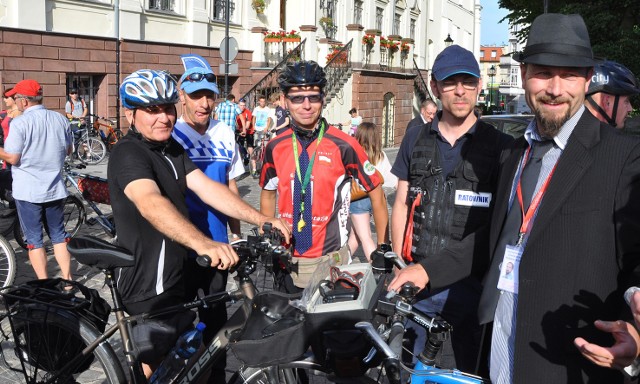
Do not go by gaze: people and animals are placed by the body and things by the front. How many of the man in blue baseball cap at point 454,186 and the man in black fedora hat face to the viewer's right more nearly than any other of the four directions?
0

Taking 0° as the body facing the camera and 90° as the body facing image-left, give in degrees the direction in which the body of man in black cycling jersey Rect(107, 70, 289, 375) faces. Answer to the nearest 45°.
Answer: approximately 315°

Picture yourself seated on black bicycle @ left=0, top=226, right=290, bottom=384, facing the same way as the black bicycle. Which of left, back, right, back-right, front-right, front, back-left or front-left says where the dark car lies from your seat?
front-left

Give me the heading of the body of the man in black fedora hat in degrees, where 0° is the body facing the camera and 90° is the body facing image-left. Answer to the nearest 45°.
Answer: approximately 45°

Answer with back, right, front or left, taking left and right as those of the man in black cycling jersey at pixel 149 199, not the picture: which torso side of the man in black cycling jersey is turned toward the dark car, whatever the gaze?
left

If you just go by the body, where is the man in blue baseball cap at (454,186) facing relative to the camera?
toward the camera

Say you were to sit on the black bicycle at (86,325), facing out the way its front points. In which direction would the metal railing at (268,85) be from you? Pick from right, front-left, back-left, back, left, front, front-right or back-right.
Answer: left

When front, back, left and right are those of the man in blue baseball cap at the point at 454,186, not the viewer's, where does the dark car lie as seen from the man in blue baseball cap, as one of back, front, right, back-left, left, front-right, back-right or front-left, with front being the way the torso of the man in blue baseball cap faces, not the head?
back

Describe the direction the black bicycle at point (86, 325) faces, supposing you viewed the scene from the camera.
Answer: facing to the right of the viewer

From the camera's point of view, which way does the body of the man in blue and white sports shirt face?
toward the camera

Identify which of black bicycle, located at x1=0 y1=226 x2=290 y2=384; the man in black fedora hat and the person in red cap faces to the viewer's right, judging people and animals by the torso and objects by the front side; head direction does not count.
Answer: the black bicycle

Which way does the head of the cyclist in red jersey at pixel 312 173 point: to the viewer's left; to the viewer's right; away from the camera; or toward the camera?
toward the camera

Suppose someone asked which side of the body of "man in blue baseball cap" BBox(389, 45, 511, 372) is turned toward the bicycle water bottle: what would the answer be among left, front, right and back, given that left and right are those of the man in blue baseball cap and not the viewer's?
right

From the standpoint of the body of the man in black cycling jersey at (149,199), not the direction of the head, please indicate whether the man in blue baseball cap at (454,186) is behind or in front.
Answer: in front

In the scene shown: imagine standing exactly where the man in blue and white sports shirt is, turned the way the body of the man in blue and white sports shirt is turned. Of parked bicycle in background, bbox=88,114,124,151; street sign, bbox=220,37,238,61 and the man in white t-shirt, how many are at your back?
3
